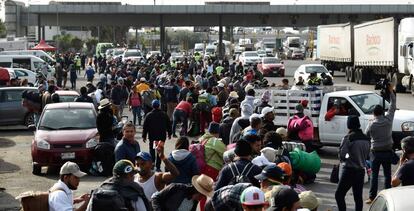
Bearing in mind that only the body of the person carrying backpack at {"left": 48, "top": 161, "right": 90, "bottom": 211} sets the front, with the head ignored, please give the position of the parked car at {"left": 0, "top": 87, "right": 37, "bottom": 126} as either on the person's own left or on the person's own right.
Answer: on the person's own left

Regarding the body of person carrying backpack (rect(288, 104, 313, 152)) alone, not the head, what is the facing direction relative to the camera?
away from the camera

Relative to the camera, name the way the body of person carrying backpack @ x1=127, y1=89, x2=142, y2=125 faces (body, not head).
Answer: away from the camera

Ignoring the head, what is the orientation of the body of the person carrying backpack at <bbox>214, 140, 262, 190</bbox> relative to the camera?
away from the camera

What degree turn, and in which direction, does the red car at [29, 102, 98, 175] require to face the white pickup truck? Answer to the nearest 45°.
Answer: approximately 90° to its left

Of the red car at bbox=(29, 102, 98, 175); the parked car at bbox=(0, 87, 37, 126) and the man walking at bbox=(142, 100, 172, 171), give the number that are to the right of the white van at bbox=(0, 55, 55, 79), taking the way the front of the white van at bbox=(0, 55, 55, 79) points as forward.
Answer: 3
